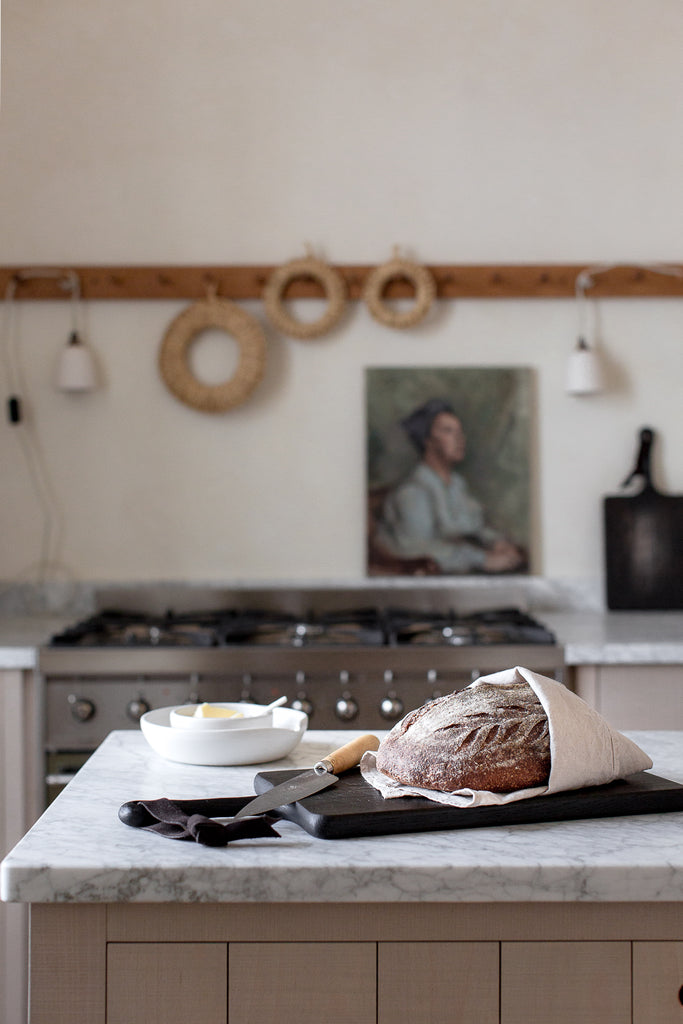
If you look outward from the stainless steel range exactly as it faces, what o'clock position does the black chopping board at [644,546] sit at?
The black chopping board is roughly at 8 o'clock from the stainless steel range.

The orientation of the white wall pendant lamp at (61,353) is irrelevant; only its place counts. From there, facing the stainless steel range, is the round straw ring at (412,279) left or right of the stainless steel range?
left

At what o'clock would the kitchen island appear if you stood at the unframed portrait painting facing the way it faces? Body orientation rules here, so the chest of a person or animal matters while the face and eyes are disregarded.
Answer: The kitchen island is roughly at 12 o'clock from the unframed portrait painting.

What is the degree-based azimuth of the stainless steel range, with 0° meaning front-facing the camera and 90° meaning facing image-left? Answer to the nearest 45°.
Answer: approximately 0°

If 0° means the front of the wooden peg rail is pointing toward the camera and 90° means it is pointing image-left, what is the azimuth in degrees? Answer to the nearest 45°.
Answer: approximately 0°

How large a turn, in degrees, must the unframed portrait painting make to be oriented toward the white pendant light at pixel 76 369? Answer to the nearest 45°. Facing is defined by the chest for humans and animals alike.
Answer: approximately 90° to its right
